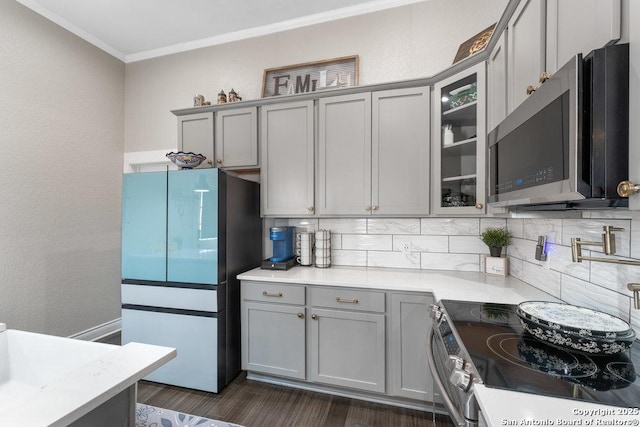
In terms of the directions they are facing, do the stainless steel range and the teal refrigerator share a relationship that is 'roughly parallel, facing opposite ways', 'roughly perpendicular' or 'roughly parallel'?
roughly perpendicular

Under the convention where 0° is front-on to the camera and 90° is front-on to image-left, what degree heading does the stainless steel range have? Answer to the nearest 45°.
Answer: approximately 90°

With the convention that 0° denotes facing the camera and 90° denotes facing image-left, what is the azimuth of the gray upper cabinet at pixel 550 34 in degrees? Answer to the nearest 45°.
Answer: approximately 45°

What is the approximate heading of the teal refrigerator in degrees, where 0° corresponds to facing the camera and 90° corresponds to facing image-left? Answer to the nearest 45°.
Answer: approximately 45°

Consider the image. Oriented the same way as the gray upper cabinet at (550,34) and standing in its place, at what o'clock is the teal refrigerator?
The teal refrigerator is roughly at 1 o'clock from the gray upper cabinet.
